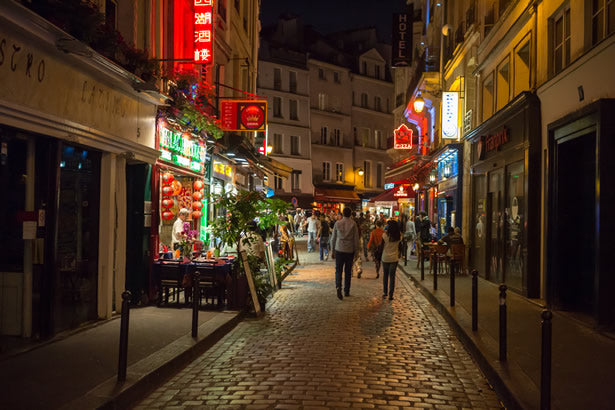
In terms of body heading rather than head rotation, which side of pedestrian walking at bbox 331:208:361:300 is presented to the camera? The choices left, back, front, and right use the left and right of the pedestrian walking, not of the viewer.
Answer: back

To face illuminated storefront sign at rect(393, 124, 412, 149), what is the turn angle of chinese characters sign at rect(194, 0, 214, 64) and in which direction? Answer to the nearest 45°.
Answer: approximately 135° to its left

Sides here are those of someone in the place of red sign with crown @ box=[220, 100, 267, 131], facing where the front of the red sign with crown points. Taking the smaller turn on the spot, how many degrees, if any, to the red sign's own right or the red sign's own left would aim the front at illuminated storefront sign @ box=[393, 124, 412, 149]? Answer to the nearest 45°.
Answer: approximately 135° to the red sign's own left

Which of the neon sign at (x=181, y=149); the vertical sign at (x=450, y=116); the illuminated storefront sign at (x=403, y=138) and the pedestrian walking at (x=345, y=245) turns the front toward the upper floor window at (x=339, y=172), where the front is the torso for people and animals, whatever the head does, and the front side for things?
the pedestrian walking

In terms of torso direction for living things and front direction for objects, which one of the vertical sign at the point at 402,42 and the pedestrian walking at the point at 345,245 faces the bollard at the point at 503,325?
the vertical sign

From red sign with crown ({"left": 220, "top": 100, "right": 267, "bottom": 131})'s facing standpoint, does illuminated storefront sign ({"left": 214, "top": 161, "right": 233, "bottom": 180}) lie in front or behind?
behind
